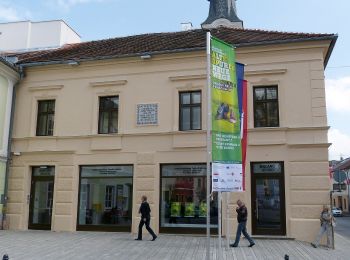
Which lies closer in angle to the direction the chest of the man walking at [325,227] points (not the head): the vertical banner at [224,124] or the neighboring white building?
the vertical banner

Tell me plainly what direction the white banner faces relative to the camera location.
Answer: facing the viewer

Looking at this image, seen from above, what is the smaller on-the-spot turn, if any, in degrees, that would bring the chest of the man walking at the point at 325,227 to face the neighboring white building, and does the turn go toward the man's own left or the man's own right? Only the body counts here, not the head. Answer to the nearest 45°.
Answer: approximately 45° to the man's own right

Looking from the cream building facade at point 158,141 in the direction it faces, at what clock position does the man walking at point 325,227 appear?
The man walking is roughly at 10 o'clock from the cream building facade.

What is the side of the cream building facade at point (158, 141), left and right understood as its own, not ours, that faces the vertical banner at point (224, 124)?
front

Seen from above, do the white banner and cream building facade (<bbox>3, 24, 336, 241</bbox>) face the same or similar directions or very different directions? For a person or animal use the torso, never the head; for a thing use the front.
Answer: same or similar directions

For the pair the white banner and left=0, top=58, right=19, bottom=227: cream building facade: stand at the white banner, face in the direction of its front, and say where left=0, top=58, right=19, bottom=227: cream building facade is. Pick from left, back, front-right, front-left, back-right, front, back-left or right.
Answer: back-right

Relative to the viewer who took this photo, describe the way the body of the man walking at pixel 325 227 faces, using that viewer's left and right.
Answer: facing the viewer and to the left of the viewer

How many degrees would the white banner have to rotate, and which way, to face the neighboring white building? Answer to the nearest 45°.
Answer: approximately 135° to its right

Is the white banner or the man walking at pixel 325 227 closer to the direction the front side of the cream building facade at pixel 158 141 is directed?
the white banner

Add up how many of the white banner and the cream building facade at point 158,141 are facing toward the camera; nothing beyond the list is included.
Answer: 2
